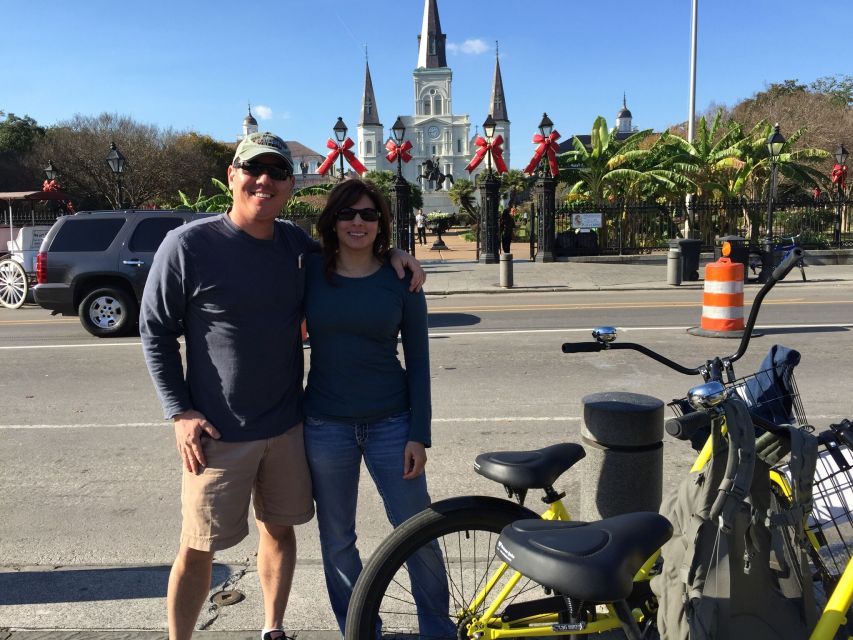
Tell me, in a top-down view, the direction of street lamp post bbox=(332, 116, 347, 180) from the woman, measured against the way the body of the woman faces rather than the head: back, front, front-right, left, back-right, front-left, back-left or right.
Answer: back

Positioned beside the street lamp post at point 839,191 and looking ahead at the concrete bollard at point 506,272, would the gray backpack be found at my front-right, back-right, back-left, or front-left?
front-left

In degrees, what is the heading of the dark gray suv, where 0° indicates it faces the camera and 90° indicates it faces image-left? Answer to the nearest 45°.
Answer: approximately 270°

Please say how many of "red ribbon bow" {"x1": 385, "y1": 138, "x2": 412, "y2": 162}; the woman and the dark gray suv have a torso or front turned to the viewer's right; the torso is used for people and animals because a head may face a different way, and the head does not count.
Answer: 1

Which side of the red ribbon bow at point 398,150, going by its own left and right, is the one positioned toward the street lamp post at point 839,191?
left

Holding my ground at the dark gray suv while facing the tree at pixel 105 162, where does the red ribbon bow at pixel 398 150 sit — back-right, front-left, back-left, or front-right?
front-right

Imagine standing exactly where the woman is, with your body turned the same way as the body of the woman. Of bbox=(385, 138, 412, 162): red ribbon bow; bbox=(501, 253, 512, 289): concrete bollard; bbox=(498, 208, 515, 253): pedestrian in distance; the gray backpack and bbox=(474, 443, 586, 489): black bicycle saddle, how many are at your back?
3

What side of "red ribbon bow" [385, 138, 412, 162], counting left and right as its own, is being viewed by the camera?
front

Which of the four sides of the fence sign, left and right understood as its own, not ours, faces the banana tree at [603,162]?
back

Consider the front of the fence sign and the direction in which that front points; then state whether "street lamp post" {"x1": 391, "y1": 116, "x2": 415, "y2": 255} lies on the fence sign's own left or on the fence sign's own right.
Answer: on the fence sign's own right

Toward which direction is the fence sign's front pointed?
toward the camera

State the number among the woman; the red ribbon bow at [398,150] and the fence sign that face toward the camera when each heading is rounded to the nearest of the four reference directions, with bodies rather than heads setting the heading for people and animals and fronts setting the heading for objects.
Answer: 3

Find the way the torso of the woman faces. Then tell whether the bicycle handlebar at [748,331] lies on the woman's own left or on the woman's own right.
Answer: on the woman's own left
